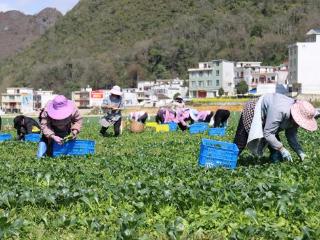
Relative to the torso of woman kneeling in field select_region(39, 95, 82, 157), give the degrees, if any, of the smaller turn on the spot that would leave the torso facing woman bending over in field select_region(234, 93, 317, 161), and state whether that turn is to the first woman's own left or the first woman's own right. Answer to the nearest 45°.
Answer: approximately 45° to the first woman's own left

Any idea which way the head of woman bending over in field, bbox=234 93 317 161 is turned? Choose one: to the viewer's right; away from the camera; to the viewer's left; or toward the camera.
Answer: to the viewer's right

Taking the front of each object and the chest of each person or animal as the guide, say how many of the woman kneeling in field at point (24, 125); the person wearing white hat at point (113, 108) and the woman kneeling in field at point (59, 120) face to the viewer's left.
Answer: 1

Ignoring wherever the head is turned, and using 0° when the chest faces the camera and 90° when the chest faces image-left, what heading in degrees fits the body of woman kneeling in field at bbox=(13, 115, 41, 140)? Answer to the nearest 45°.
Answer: approximately 90°

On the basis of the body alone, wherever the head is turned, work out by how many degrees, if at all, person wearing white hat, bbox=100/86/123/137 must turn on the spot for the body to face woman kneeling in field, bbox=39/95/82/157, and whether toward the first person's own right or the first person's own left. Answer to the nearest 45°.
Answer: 0° — they already face them

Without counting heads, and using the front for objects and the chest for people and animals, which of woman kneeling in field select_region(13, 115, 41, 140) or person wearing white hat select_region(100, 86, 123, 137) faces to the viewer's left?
the woman kneeling in field

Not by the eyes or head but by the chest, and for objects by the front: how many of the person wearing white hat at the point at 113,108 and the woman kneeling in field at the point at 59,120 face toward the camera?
2

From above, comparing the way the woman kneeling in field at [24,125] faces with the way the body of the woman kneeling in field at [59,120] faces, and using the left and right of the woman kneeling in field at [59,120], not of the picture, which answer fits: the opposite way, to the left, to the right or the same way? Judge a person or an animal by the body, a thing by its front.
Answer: to the right
